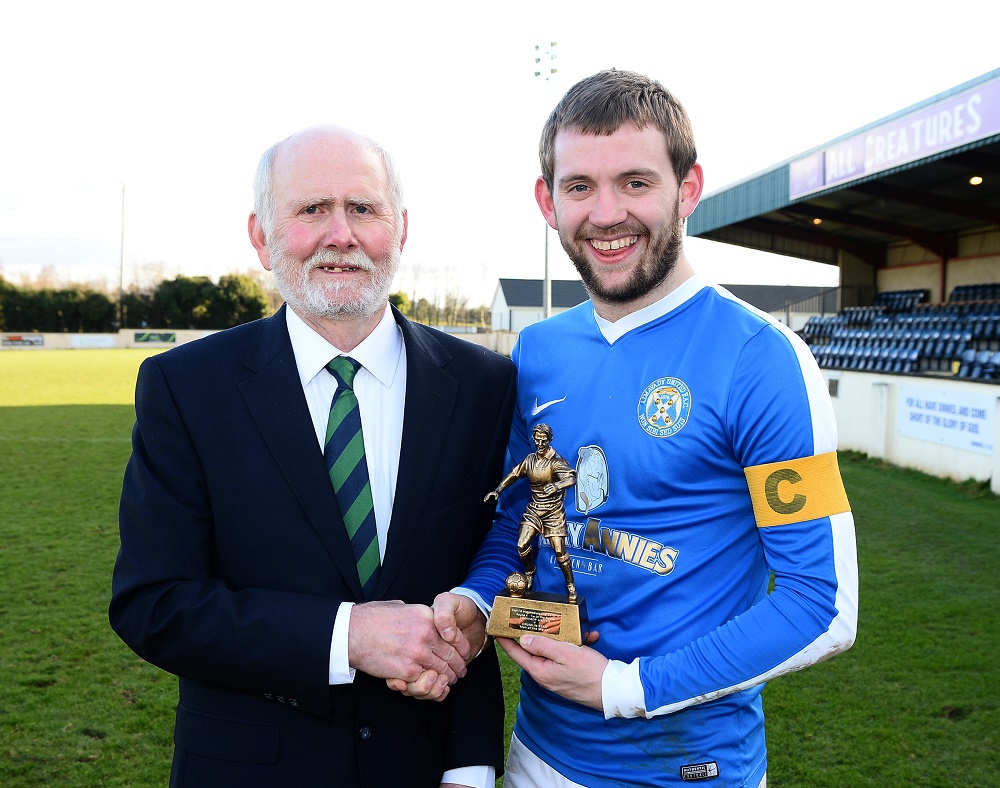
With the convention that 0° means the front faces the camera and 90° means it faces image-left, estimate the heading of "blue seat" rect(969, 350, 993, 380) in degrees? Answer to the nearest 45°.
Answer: approximately 45°

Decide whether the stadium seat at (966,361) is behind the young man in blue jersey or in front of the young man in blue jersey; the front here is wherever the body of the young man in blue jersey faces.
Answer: behind

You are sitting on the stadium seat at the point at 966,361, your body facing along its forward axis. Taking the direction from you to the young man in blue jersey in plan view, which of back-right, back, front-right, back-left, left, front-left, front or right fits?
front-left

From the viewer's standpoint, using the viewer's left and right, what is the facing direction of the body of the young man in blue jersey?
facing the viewer and to the left of the viewer

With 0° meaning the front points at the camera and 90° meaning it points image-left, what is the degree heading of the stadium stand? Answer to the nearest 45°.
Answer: approximately 45°

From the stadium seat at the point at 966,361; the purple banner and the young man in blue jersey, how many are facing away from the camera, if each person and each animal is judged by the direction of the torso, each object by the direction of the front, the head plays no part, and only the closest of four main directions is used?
0
